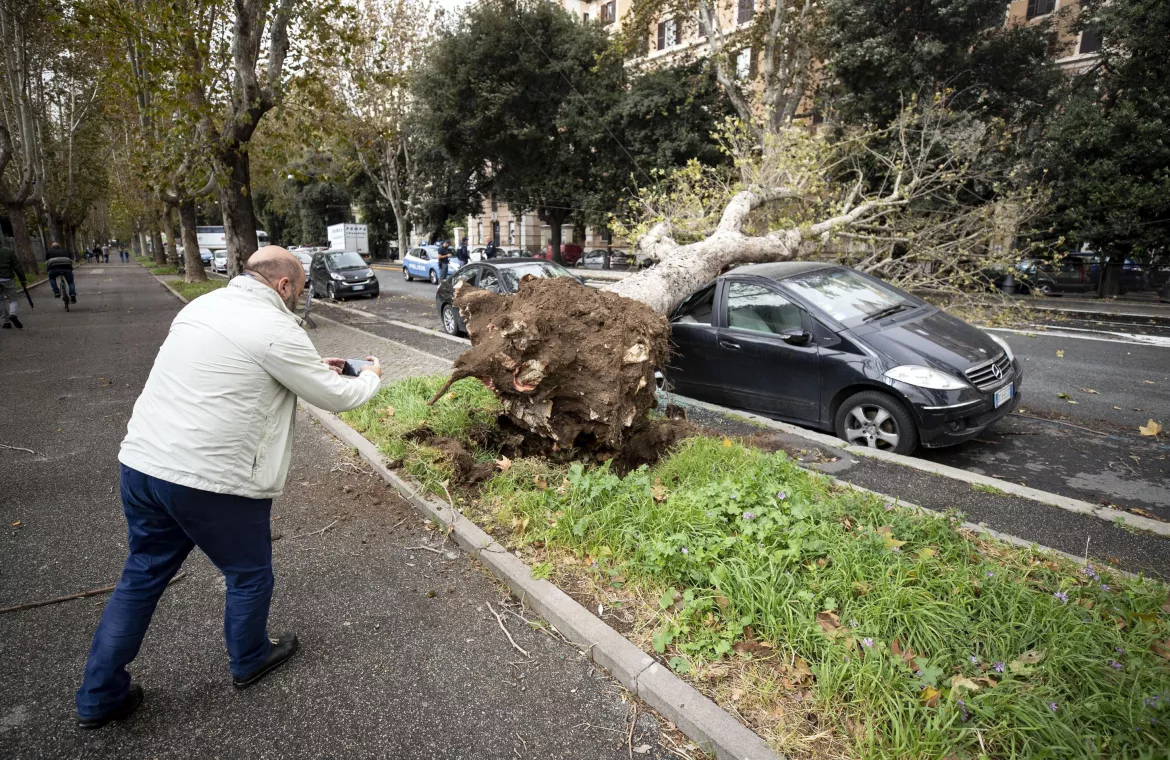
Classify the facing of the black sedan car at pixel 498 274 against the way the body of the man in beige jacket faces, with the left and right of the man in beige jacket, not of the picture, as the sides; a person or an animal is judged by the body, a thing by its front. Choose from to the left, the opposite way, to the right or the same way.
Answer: to the right

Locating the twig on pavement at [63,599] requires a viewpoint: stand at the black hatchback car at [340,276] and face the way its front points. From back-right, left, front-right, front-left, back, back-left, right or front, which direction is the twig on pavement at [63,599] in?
front-right

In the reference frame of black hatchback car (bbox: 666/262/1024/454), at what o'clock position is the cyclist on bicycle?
The cyclist on bicycle is roughly at 5 o'clock from the black hatchback car.

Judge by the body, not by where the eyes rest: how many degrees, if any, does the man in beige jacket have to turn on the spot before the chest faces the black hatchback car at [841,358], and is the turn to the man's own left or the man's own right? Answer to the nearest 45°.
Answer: approximately 45° to the man's own right

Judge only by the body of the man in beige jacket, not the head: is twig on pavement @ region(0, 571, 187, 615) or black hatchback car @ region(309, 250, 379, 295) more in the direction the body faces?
the black hatchback car

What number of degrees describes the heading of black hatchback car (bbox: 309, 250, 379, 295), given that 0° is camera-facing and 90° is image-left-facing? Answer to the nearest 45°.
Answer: approximately 315°

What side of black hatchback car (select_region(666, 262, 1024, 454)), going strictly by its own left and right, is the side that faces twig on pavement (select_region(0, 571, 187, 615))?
right

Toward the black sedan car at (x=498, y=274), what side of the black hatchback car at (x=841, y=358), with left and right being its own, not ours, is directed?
back

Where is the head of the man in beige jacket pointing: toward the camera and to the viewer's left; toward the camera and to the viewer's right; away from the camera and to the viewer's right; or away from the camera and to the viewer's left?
away from the camera and to the viewer's right

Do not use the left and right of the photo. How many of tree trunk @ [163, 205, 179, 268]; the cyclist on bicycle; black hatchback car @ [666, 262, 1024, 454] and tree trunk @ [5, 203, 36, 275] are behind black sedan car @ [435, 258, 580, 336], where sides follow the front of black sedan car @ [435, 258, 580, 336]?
3

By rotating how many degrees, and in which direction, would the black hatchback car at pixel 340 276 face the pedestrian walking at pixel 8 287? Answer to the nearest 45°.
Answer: approximately 90° to its right

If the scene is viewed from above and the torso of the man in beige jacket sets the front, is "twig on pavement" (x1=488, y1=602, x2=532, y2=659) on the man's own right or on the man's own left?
on the man's own right

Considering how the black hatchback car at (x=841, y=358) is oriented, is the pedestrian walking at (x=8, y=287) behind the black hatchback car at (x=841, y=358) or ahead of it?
behind
